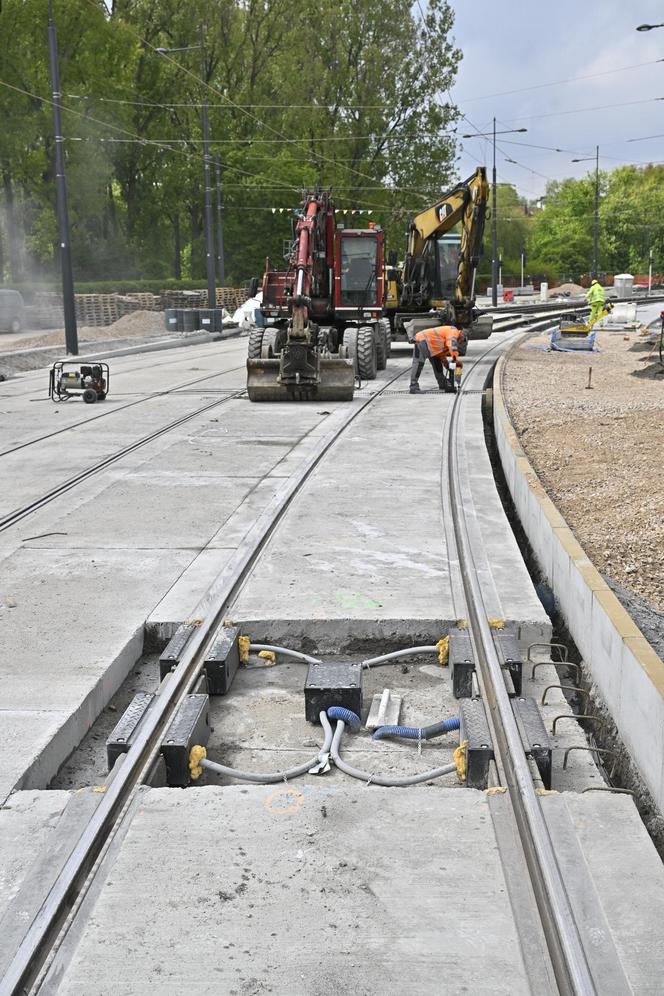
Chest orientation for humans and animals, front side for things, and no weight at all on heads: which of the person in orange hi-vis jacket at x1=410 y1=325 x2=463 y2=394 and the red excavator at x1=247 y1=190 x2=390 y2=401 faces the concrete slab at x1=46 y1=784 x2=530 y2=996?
the red excavator

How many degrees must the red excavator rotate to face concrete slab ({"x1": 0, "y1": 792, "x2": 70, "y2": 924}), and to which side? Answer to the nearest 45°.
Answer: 0° — it already faces it

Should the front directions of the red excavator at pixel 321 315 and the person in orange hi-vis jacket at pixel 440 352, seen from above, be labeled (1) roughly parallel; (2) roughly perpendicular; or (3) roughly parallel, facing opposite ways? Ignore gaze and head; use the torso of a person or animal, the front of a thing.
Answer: roughly perpendicular

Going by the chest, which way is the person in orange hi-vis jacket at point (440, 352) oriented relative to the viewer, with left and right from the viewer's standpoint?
facing to the right of the viewer

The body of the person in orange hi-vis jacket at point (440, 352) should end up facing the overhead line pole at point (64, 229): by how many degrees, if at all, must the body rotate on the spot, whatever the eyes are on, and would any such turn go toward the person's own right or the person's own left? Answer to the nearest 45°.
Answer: approximately 135° to the person's own left

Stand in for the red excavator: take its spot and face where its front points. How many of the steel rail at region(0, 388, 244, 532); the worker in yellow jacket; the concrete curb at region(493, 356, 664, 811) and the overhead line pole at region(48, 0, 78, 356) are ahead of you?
2

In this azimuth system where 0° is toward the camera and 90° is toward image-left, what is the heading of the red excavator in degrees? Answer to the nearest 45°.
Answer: approximately 0°

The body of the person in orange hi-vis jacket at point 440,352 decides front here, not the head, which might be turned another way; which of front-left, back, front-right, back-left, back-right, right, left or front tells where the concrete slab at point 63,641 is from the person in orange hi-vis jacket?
right

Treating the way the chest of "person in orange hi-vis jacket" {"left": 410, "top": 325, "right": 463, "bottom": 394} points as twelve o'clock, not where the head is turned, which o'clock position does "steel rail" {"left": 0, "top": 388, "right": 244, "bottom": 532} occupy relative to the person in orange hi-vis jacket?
The steel rail is roughly at 4 o'clock from the person in orange hi-vis jacket.

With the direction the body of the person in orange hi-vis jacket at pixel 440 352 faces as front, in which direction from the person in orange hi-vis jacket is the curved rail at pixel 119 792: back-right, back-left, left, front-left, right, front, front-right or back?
right

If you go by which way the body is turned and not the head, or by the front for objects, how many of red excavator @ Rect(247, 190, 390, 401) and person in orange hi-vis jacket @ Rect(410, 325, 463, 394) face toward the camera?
1

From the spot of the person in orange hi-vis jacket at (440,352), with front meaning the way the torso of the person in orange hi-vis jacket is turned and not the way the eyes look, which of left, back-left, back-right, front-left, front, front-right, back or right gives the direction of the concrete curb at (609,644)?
right

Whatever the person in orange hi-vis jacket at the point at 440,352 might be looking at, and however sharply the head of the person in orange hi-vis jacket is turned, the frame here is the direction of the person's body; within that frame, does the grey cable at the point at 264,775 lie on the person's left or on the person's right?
on the person's right

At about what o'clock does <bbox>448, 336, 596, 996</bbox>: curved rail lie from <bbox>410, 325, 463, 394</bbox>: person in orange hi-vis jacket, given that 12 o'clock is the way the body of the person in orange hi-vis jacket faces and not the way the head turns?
The curved rail is roughly at 3 o'clock from the person in orange hi-vis jacket.

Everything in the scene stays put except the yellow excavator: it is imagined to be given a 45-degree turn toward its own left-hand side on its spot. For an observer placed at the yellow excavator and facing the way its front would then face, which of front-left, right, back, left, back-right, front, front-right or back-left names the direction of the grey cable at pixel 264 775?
right

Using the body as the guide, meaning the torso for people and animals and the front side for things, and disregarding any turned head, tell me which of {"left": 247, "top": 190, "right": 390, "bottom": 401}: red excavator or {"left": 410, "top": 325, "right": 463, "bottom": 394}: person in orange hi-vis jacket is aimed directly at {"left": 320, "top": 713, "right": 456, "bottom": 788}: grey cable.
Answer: the red excavator
